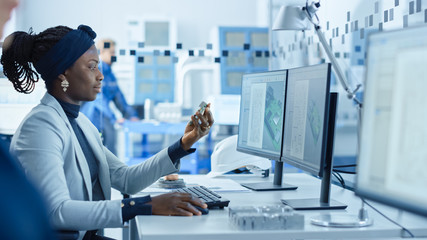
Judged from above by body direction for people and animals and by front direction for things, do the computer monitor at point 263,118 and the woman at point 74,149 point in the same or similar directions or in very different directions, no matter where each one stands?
very different directions

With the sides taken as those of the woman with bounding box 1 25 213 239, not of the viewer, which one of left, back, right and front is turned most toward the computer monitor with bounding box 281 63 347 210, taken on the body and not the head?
front

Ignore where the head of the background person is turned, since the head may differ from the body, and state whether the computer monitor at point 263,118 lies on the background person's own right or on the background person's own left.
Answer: on the background person's own right

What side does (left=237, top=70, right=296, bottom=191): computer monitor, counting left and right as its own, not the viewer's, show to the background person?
right

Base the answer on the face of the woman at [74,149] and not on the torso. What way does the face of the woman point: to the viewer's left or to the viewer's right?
to the viewer's right

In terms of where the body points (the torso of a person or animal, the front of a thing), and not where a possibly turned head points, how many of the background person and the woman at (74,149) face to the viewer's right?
2

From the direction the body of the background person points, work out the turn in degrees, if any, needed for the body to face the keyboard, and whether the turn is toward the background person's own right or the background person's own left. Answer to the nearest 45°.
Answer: approximately 90° to the background person's own right

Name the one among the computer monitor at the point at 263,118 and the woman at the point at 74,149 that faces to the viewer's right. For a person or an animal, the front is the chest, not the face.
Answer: the woman

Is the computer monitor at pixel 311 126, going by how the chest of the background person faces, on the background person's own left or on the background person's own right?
on the background person's own right

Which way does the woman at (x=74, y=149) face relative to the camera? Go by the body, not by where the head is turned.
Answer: to the viewer's right

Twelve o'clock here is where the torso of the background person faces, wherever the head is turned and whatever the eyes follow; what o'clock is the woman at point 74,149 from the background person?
The woman is roughly at 3 o'clock from the background person.

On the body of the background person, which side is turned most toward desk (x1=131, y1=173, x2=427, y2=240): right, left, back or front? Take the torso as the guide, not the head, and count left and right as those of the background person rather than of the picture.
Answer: right

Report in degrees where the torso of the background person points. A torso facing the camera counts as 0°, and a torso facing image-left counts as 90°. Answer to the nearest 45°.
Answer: approximately 270°

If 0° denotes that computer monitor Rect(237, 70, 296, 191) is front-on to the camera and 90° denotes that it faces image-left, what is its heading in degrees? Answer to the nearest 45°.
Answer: approximately 45°

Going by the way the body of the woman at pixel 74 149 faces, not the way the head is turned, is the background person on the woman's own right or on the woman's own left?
on the woman's own left

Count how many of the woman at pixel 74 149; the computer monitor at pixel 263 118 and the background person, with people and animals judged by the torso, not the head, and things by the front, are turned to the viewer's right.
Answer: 2

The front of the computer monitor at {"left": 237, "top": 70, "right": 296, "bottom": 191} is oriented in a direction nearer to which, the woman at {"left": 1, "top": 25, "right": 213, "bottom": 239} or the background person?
the woman
